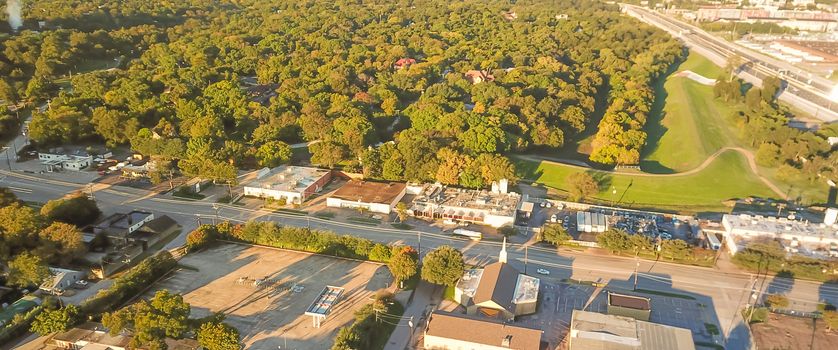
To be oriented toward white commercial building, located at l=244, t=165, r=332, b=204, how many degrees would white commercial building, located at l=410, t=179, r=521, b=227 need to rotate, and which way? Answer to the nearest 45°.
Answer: approximately 90° to its right

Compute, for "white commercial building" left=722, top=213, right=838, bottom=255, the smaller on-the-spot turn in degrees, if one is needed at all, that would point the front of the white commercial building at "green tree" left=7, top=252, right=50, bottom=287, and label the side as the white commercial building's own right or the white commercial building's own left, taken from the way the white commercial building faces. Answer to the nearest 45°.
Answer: approximately 45° to the white commercial building's own right

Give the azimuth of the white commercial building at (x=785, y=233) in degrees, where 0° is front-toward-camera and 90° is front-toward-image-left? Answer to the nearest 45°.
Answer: approximately 0°

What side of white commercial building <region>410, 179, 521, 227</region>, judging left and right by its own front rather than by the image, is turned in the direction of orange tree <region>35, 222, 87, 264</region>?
right

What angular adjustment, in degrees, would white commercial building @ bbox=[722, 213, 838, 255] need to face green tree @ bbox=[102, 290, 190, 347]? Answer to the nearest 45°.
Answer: approximately 45° to its right

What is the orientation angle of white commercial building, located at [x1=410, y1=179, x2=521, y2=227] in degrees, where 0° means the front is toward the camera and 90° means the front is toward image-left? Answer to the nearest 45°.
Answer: approximately 0°

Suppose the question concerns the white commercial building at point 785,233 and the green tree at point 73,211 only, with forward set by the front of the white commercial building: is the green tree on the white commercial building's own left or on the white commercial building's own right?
on the white commercial building's own right

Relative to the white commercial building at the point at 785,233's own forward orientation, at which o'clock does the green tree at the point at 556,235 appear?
The green tree is roughly at 2 o'clock from the white commercial building.

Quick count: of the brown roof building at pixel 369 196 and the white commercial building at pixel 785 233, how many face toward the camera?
2
